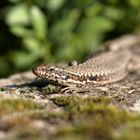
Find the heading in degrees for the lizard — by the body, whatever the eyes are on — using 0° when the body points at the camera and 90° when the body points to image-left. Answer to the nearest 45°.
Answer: approximately 90°
